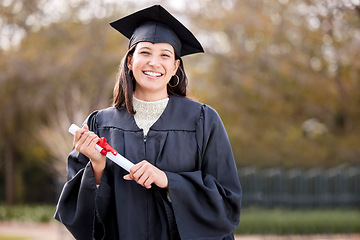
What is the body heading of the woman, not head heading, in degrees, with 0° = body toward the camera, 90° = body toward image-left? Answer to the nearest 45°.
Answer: approximately 0°
